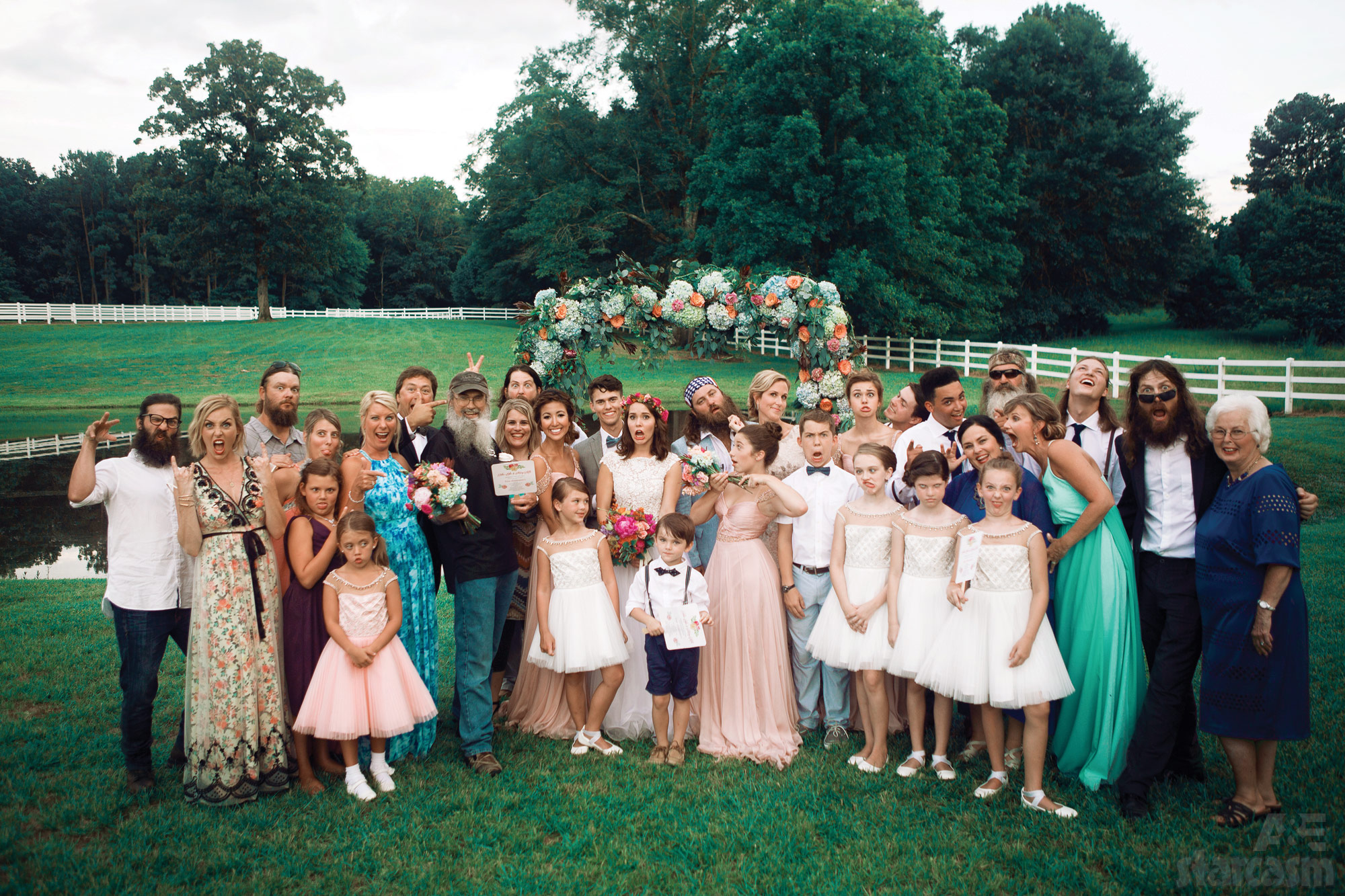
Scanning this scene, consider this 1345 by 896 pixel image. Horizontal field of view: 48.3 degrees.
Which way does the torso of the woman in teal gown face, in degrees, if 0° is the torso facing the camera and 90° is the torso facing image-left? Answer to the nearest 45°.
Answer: approximately 90°

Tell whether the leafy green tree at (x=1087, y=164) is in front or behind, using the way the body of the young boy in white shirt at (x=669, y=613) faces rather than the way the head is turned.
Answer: behind

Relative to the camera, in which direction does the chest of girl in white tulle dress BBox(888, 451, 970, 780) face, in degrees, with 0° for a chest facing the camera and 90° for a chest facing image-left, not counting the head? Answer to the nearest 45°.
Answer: approximately 0°

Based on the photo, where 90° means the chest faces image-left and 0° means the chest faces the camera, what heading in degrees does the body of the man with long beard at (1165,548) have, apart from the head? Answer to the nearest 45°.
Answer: approximately 0°

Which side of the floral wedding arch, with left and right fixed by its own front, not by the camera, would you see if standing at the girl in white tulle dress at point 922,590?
front
